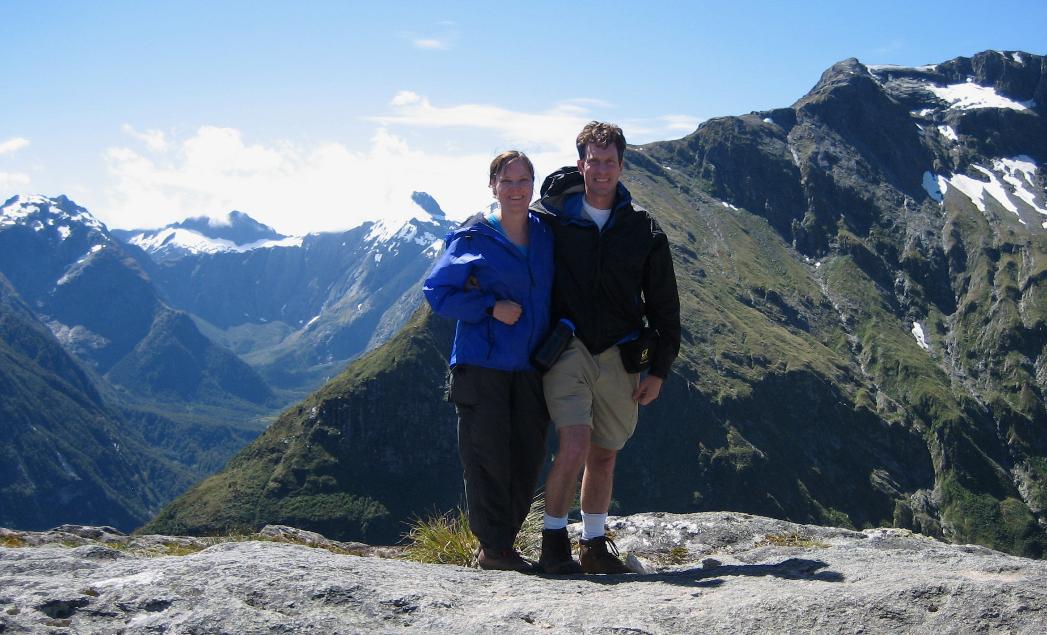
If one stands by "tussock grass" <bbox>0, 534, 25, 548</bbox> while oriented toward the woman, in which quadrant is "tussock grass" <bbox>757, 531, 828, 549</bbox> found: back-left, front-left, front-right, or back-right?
front-left

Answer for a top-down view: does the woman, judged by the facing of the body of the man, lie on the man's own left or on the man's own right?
on the man's own right

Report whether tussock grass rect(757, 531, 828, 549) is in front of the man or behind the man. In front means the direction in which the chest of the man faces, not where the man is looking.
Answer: behind

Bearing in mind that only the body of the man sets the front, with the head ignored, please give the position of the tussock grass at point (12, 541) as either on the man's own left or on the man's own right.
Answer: on the man's own right

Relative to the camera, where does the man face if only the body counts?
toward the camera

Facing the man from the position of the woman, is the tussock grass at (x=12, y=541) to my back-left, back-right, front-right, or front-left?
back-left

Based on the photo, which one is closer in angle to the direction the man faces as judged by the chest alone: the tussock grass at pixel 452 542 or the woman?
the woman
